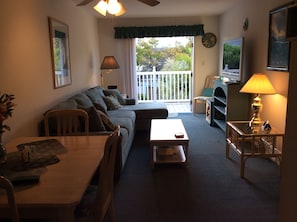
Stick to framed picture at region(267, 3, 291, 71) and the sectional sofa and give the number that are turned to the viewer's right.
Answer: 1

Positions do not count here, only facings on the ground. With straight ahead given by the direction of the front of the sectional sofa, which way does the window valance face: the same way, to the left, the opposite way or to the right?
to the right

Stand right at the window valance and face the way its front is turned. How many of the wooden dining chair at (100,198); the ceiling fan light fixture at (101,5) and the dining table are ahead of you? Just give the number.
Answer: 3

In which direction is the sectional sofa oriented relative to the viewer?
to the viewer's right

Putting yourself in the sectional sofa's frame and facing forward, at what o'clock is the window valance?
The window valance is roughly at 10 o'clock from the sectional sofa.

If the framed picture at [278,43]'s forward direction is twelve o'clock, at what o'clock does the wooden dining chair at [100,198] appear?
The wooden dining chair is roughly at 11 o'clock from the framed picture.

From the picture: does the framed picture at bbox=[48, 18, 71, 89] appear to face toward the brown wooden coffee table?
yes

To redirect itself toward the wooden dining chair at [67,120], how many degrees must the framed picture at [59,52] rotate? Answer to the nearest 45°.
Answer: approximately 45° to its right

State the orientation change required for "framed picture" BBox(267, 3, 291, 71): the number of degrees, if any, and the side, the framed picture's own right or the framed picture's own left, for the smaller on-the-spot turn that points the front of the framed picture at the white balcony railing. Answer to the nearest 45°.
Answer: approximately 90° to the framed picture's own right

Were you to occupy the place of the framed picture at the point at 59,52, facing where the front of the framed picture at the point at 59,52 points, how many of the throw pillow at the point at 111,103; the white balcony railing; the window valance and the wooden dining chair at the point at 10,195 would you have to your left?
3

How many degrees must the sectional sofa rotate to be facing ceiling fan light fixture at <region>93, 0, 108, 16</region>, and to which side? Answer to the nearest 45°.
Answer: approximately 90° to its right
